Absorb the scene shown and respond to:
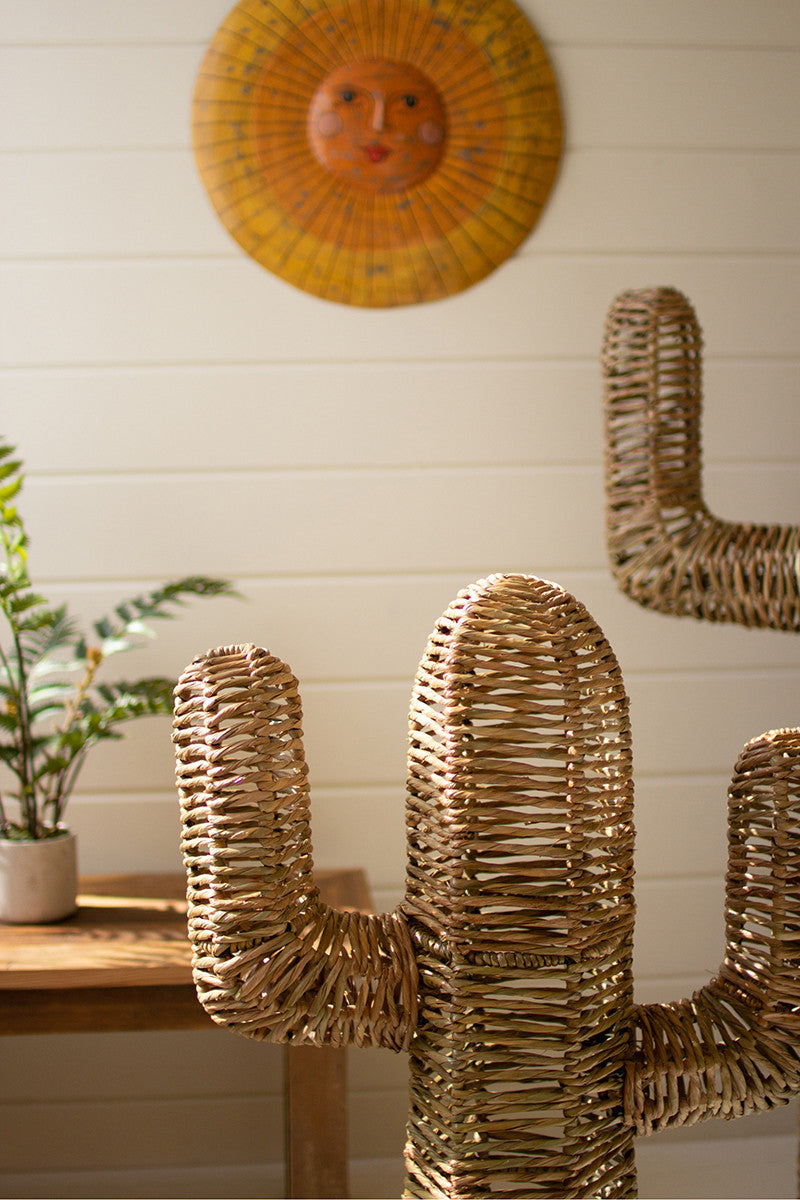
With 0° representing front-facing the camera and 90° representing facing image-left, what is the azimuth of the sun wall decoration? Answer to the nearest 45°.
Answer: approximately 0°

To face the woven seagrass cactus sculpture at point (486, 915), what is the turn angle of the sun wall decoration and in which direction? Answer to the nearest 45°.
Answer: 0° — it already faces it
